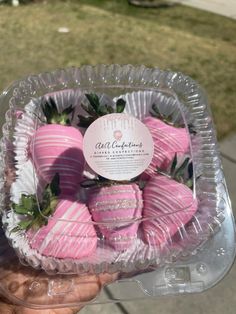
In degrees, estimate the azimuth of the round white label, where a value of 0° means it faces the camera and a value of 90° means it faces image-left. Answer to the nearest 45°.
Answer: approximately 0°
